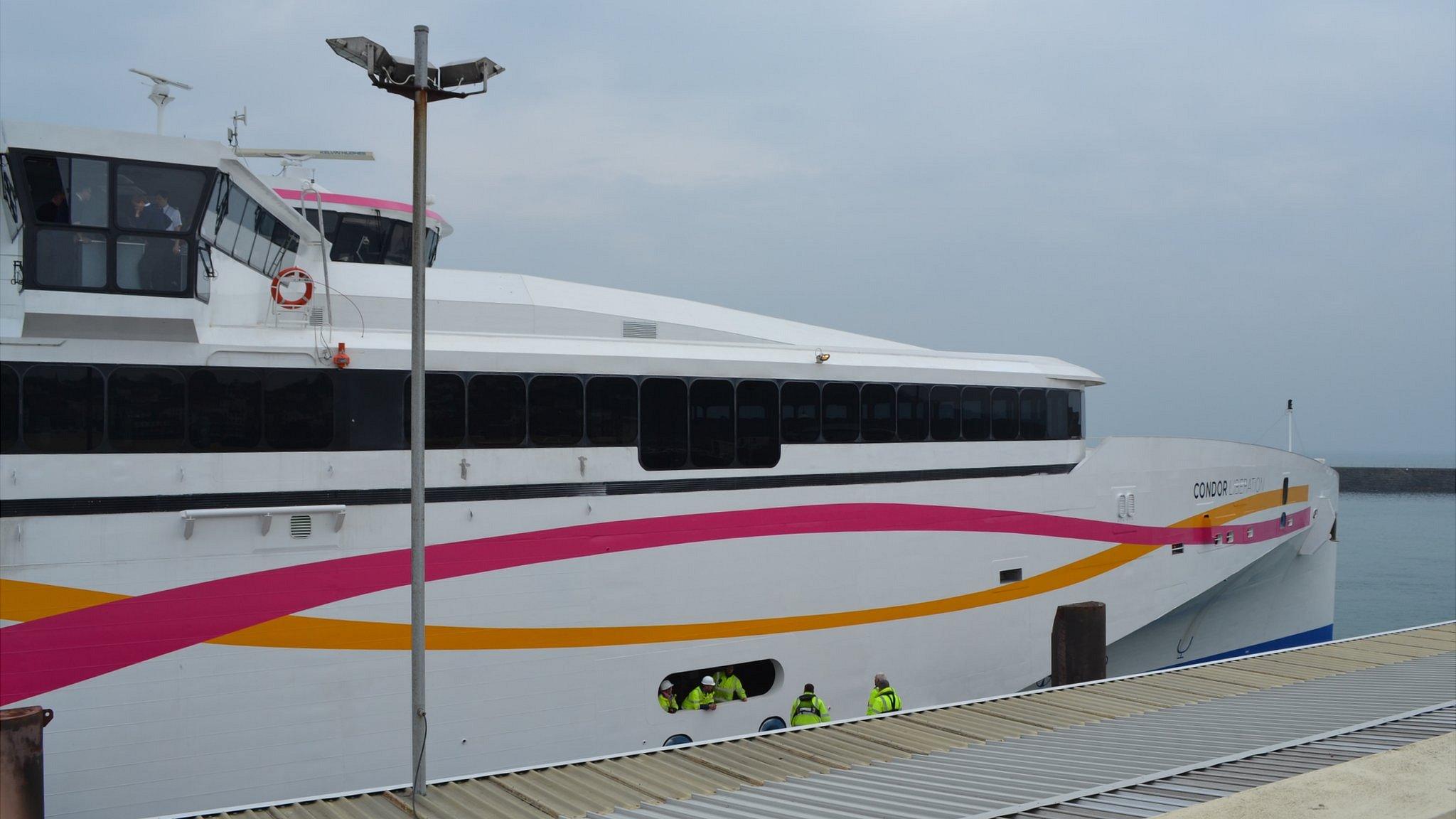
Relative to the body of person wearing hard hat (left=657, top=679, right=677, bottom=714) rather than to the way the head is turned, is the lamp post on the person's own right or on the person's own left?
on the person's own right

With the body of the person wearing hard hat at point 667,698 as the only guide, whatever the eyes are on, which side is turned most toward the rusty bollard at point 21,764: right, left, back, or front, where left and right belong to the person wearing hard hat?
right

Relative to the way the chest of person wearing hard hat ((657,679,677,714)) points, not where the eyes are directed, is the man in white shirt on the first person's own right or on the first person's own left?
on the first person's own right

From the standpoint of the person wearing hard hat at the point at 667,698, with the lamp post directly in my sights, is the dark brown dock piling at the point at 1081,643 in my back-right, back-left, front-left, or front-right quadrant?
back-left

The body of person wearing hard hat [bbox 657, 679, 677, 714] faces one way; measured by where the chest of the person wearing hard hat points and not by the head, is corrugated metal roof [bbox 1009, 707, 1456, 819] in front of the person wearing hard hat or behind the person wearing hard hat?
in front

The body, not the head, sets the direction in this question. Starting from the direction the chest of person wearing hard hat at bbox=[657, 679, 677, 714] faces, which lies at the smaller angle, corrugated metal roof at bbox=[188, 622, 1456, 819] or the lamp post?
the corrugated metal roof

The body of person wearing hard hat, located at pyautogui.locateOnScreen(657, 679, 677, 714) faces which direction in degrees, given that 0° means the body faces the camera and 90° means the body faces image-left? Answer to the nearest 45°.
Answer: approximately 315°

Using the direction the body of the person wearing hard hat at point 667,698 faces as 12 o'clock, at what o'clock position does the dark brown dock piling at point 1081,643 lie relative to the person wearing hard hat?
The dark brown dock piling is roughly at 10 o'clock from the person wearing hard hat.
